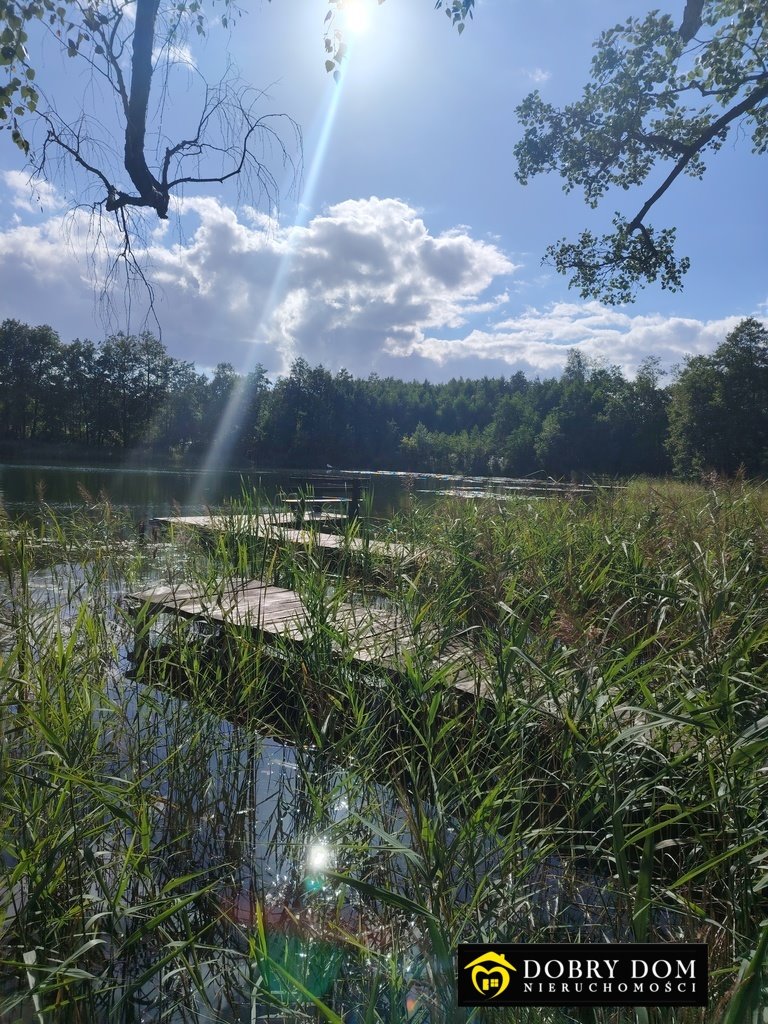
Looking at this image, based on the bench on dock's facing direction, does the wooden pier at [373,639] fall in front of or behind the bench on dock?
behind

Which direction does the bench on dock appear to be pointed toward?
away from the camera
